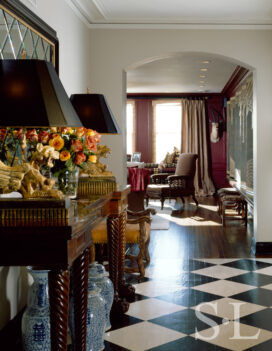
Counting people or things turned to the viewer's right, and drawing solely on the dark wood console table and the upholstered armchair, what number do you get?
1

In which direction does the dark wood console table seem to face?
to the viewer's right

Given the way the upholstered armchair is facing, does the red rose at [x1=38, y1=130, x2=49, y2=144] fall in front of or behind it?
in front

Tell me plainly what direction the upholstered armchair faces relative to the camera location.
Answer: facing the viewer and to the left of the viewer
